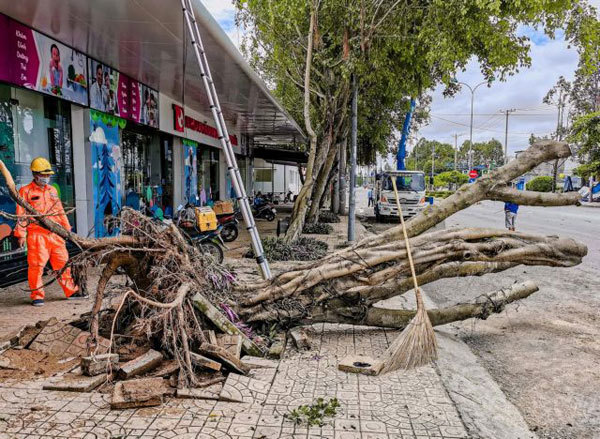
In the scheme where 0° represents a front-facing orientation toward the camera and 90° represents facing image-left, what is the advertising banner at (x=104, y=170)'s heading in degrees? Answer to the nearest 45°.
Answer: approximately 315°

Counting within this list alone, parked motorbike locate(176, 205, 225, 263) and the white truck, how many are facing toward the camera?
1

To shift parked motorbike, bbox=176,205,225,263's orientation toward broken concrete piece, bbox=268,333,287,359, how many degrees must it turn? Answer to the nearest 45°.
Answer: approximately 135° to its left

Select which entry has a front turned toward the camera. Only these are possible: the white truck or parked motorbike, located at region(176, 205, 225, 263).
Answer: the white truck

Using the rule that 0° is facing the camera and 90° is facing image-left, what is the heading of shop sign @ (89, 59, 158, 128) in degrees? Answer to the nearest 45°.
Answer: approximately 315°

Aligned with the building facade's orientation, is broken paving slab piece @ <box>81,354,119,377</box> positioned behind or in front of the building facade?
in front

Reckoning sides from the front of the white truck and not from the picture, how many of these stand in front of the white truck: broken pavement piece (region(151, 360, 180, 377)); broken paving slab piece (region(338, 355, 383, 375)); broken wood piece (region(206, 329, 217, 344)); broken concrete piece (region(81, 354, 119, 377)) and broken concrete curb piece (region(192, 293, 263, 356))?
5

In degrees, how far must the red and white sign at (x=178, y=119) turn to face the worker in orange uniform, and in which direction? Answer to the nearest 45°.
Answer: approximately 45° to its right

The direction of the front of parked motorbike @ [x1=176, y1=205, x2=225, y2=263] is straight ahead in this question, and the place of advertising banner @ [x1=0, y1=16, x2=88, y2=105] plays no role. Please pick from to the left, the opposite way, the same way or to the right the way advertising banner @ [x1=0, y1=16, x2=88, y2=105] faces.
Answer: the opposite way

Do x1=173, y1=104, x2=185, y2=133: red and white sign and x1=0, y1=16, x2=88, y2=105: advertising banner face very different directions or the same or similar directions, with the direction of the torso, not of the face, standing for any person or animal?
same or similar directions

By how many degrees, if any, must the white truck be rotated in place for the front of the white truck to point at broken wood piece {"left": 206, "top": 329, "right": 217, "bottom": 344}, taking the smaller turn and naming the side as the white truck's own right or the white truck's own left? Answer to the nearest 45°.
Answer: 0° — it already faces it

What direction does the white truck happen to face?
toward the camera

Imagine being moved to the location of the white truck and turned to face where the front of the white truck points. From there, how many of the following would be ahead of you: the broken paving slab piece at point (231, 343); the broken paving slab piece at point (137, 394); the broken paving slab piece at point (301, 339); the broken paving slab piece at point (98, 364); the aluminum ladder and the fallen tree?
6

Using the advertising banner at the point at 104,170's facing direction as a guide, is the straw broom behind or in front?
in front

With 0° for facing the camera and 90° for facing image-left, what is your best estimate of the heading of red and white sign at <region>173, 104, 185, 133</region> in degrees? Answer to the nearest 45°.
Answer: approximately 315°

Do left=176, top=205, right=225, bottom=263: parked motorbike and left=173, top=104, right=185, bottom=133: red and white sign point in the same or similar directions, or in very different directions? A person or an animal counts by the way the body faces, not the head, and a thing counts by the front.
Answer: very different directions

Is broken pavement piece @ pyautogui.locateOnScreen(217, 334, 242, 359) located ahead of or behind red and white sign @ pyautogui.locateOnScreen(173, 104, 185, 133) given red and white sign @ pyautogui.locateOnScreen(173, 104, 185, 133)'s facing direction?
ahead
